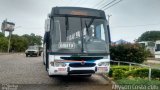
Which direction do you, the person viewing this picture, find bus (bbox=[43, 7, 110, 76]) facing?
facing the viewer

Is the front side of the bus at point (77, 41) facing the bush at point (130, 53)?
no

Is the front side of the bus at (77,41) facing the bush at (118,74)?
no

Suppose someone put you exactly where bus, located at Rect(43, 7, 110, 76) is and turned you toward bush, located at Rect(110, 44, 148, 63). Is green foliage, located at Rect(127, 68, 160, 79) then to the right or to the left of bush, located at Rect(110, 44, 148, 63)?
right

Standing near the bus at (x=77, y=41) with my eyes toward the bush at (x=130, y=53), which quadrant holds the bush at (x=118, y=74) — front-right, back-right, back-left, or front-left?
front-right

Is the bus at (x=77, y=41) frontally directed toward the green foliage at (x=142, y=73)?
no

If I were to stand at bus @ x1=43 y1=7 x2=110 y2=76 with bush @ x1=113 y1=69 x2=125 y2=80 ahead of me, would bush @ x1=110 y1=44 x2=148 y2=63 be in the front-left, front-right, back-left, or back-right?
front-left
